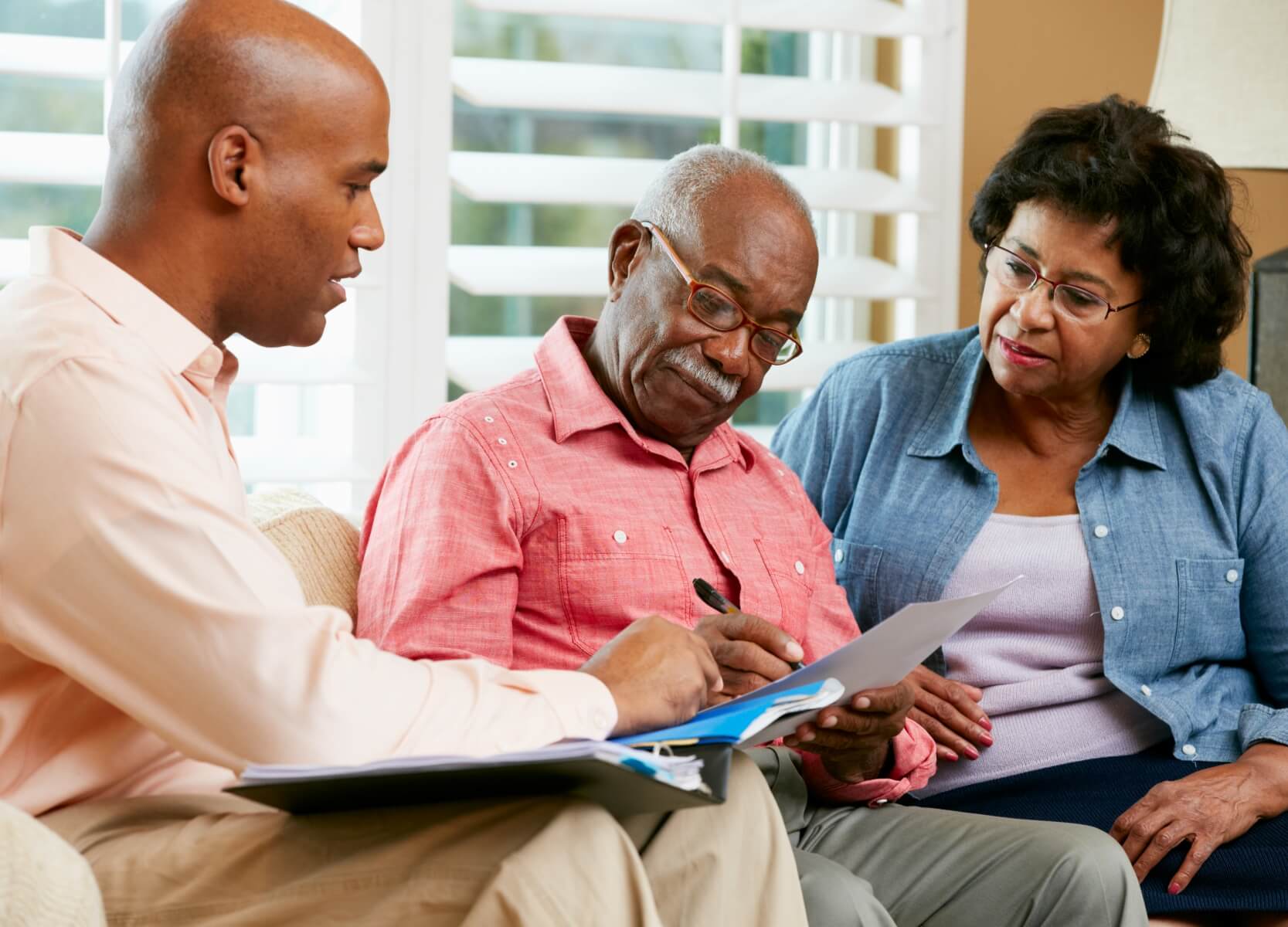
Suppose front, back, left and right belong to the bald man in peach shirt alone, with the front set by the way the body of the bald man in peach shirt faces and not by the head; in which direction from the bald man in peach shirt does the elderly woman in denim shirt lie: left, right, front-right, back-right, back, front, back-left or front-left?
front-left

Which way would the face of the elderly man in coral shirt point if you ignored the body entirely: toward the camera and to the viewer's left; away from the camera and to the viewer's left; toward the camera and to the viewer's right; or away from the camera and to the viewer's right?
toward the camera and to the viewer's right

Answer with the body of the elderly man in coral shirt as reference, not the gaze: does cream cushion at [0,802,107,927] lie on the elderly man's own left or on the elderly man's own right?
on the elderly man's own right

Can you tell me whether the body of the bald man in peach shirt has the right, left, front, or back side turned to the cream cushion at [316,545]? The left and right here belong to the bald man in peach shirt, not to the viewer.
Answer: left

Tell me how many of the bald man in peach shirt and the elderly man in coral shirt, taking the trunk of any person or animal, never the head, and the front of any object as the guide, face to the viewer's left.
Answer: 0

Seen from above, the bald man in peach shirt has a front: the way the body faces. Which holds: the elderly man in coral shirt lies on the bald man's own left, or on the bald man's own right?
on the bald man's own left

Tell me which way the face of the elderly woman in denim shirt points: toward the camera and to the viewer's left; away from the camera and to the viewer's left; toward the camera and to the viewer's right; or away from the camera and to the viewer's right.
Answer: toward the camera and to the viewer's left

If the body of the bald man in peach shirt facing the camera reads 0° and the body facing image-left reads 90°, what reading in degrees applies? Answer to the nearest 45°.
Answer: approximately 270°

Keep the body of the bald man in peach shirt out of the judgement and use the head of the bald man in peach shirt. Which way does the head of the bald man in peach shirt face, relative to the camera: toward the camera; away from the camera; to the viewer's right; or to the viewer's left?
to the viewer's right
